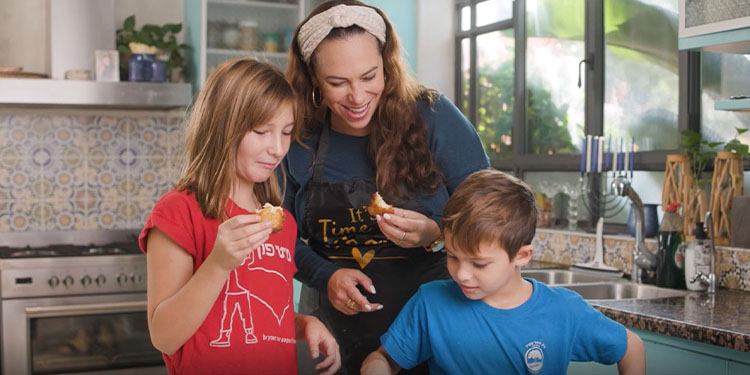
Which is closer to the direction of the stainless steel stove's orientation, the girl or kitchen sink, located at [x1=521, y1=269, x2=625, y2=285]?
the girl

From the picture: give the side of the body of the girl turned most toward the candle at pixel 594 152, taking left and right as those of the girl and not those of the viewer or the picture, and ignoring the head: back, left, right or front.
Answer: left

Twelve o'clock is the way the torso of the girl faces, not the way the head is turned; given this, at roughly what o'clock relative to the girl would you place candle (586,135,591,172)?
The candle is roughly at 9 o'clock from the girl.

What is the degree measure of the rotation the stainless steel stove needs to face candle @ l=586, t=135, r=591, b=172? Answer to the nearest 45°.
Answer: approximately 45° to its left

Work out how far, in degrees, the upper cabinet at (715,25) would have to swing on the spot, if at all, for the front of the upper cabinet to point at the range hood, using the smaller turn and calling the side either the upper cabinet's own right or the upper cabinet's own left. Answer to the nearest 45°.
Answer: approximately 45° to the upper cabinet's own right

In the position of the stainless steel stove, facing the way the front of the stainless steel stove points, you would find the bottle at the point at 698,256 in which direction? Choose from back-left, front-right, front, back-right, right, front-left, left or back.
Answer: front-left

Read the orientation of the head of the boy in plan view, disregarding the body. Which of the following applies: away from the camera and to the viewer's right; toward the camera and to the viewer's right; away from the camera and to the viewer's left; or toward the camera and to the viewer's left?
toward the camera and to the viewer's left

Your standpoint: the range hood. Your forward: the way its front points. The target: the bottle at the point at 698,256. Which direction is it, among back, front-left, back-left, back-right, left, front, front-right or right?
front-left

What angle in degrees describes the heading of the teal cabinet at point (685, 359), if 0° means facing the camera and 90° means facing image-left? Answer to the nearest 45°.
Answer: approximately 45°

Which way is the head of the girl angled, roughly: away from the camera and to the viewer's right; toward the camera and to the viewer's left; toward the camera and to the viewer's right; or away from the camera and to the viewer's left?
toward the camera and to the viewer's right

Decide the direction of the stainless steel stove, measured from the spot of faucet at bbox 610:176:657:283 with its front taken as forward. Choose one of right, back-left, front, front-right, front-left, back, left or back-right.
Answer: front-right

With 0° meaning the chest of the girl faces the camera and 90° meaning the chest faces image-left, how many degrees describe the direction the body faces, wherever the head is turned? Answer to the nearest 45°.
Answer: approximately 315°

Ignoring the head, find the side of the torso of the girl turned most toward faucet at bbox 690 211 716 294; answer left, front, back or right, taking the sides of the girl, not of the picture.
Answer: left

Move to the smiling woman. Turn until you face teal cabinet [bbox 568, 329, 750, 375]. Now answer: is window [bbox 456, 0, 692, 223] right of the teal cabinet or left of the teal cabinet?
left

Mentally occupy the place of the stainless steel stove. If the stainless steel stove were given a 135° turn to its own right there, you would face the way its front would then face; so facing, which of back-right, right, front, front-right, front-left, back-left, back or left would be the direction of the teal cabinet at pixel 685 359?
back

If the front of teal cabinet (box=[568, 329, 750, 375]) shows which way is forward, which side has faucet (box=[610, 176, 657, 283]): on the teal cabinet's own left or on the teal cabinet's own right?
on the teal cabinet's own right
